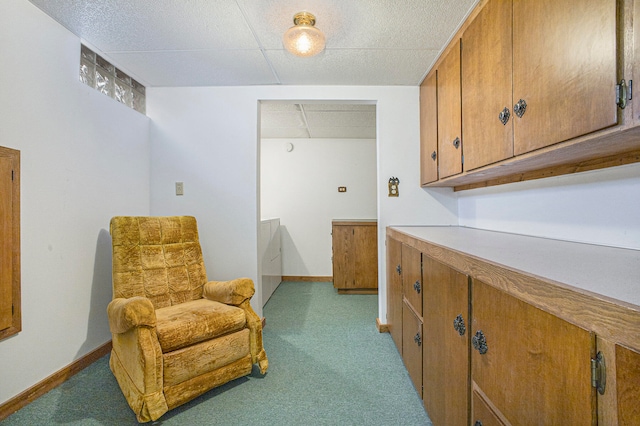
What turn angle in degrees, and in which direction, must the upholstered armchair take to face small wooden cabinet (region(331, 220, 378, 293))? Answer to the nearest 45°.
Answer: approximately 90° to its left

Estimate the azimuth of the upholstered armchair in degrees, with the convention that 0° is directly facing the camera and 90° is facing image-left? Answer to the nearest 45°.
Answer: approximately 315°
